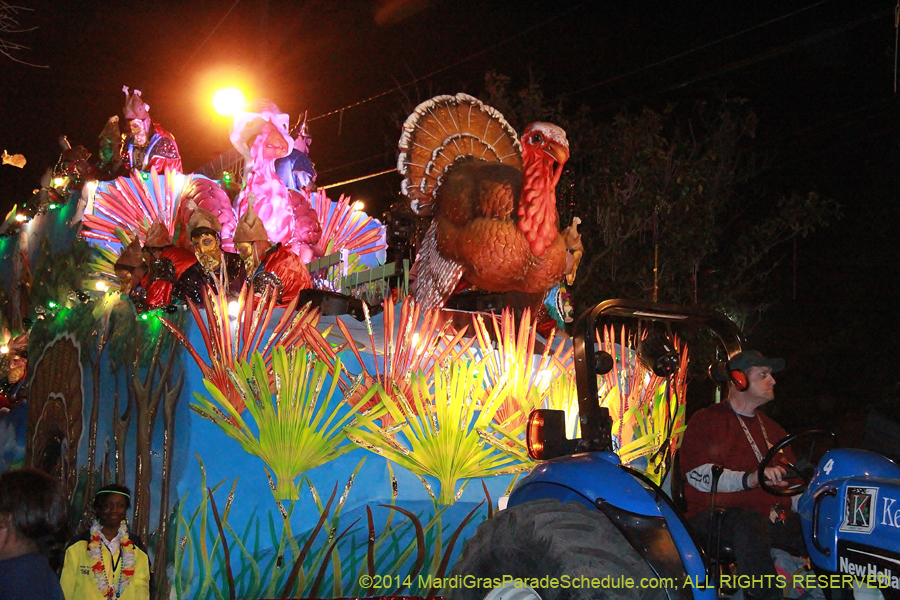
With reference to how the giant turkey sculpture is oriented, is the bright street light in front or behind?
behind

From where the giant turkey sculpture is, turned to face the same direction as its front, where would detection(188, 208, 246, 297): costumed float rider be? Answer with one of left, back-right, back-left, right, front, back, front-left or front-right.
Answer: back-right

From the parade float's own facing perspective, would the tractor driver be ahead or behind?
ahead

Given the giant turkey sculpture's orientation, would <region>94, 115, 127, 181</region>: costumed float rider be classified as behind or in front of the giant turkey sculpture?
behind

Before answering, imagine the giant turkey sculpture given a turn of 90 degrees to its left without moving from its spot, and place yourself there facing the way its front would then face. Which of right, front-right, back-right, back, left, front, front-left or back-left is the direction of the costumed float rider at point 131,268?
back-left

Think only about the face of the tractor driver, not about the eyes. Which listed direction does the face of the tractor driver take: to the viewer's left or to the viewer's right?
to the viewer's right

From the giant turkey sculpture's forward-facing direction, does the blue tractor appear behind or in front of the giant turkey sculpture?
in front

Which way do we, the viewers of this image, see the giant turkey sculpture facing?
facing the viewer and to the right of the viewer

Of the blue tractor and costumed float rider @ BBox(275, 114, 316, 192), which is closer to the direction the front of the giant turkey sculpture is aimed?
the blue tractor

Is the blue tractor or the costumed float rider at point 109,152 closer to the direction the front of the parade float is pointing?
the blue tractor
